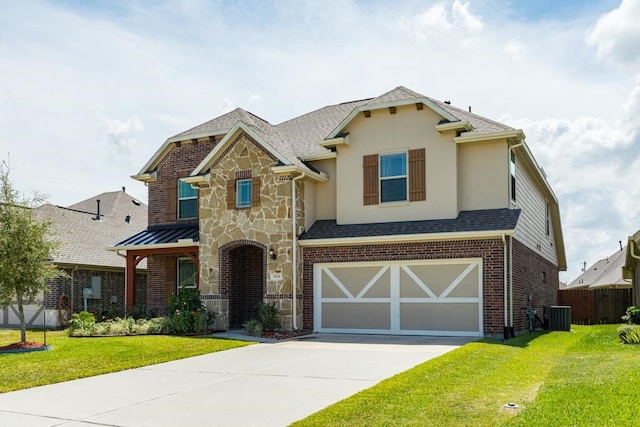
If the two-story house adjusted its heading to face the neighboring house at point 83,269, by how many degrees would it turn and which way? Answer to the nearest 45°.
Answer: approximately 90° to its right

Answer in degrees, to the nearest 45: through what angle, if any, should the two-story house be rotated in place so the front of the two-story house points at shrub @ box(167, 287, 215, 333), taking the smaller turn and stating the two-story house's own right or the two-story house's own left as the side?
approximately 45° to the two-story house's own right

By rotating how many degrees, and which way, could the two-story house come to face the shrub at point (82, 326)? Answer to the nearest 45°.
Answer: approximately 45° to its right

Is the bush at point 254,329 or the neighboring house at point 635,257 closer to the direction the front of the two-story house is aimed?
the bush

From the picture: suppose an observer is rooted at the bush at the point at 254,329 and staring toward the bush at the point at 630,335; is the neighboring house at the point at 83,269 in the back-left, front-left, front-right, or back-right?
back-left

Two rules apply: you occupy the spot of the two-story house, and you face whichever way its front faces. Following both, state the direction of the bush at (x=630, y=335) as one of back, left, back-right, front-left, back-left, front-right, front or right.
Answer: left

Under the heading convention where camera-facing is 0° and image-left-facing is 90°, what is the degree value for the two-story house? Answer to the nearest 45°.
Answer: approximately 45°
